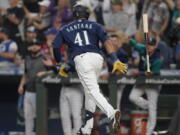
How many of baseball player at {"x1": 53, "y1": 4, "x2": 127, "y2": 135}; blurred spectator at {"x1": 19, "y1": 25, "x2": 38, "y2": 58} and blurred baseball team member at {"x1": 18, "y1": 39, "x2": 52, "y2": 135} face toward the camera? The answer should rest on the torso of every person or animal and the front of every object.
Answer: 2

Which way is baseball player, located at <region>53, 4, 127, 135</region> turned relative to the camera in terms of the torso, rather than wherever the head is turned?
away from the camera

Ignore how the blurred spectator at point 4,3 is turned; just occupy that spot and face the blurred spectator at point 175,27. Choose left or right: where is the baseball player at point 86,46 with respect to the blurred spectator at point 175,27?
right

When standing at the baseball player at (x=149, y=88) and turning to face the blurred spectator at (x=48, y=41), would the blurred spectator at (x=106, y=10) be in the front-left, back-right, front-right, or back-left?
front-right

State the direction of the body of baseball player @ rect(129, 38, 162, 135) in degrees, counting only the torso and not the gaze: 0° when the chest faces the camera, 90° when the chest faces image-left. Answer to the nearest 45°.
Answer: approximately 45°

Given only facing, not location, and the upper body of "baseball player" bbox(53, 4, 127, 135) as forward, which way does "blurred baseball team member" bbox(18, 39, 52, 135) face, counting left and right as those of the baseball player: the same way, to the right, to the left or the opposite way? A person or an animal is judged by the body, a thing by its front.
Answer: the opposite way

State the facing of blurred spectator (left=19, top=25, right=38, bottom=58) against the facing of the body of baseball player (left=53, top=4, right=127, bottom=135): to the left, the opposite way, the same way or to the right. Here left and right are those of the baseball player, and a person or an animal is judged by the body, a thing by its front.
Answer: the opposite way

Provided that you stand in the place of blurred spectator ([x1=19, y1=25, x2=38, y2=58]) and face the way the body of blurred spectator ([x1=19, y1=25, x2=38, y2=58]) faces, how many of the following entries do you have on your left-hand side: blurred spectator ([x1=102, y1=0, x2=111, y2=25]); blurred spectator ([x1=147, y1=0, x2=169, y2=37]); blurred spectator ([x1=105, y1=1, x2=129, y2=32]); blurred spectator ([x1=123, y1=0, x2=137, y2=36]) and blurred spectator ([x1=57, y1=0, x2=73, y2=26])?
5

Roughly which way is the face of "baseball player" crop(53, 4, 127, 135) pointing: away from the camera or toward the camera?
away from the camera

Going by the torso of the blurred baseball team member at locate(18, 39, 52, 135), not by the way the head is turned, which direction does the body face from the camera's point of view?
toward the camera

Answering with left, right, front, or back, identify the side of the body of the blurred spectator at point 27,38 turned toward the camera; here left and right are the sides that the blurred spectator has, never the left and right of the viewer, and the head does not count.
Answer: front
